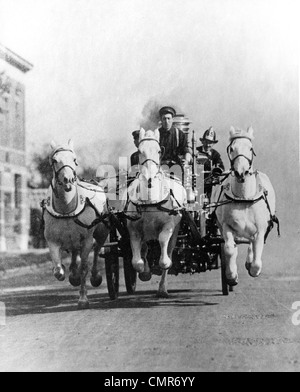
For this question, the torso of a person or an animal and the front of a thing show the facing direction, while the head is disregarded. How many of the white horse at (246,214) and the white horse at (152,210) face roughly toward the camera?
2

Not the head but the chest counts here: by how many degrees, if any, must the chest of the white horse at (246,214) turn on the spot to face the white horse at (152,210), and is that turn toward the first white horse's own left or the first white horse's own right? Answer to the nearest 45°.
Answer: approximately 90° to the first white horse's own right

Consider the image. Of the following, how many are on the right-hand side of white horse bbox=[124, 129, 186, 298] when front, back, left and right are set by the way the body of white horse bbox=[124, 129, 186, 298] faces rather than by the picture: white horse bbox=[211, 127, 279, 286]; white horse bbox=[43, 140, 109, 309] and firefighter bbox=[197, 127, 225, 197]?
1

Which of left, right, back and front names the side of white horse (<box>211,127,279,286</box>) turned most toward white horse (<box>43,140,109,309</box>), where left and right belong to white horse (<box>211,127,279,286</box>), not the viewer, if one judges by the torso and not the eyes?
right

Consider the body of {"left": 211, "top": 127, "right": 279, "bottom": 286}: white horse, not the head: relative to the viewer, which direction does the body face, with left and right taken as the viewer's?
facing the viewer

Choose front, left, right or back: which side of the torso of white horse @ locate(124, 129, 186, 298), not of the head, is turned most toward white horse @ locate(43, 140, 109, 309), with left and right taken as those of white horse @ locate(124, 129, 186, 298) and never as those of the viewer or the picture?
right

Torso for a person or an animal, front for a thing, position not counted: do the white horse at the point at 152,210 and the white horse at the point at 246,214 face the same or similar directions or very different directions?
same or similar directions

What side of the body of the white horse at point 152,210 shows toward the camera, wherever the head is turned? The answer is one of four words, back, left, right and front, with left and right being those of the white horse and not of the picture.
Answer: front

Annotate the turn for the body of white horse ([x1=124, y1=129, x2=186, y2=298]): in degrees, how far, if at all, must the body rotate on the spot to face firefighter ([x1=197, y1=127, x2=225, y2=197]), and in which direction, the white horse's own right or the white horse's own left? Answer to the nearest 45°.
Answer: approximately 135° to the white horse's own left
